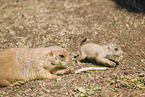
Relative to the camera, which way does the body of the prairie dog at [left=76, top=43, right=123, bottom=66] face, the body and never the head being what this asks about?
to the viewer's right

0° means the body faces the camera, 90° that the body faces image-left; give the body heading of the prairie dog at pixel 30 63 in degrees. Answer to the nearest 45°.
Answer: approximately 270°

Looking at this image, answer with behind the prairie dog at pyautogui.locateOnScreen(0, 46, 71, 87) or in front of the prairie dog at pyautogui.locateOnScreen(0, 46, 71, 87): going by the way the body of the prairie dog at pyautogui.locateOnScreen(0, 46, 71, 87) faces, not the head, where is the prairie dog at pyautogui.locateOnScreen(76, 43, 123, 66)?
in front

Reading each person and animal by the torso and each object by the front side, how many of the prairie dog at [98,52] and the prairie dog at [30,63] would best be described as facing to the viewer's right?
2

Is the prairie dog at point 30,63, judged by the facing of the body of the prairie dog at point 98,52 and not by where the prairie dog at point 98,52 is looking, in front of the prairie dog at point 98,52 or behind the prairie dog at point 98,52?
behind
